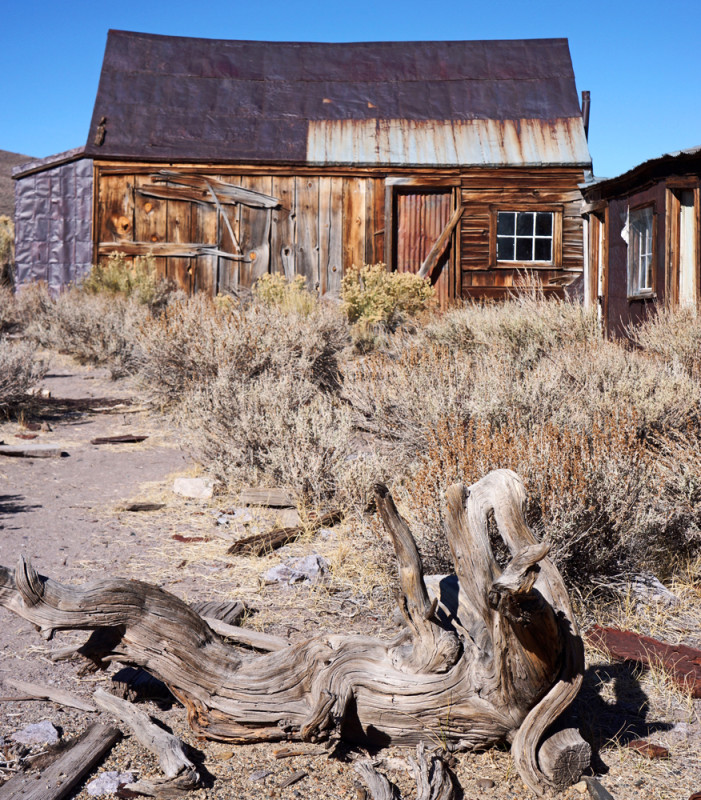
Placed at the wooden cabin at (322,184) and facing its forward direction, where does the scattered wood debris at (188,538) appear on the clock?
The scattered wood debris is roughly at 12 o'clock from the wooden cabin.

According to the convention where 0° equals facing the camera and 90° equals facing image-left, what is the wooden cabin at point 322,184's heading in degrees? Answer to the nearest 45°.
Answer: approximately 0°

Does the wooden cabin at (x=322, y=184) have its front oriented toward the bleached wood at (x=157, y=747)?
yes

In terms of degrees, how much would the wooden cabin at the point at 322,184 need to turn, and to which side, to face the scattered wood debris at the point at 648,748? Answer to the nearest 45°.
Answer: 0° — it already faces it

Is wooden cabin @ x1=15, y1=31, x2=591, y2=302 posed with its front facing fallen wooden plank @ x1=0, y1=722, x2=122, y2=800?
yes

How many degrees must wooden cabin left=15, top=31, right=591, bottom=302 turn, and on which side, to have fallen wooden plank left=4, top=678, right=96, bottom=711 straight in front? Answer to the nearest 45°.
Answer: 0° — it already faces it

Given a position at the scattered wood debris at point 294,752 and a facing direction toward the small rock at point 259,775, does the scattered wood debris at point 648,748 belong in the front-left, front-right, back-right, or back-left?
back-left

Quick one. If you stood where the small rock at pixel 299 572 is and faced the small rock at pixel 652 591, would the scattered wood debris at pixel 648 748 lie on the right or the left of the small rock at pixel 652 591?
right
